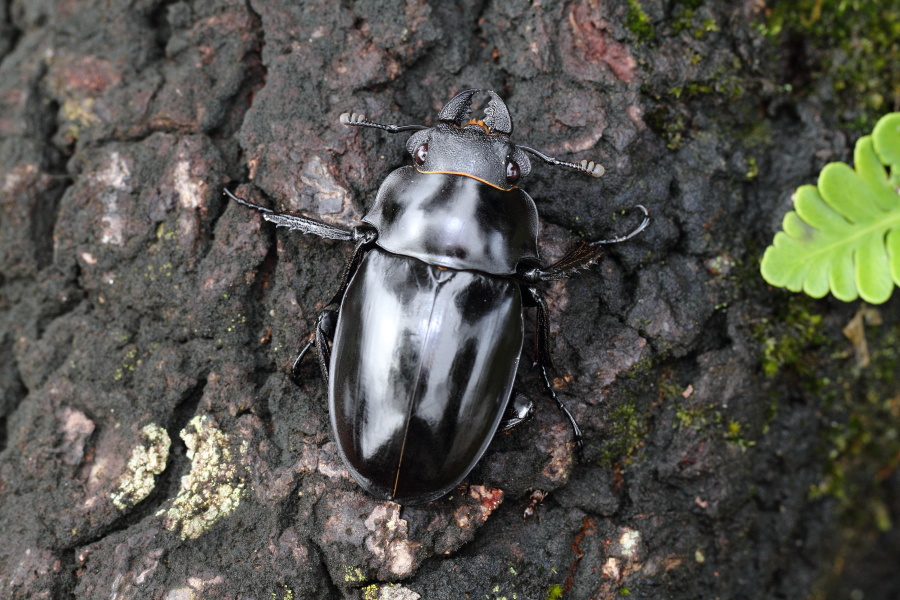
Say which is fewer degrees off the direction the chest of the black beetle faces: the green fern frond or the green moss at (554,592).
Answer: the green fern frond

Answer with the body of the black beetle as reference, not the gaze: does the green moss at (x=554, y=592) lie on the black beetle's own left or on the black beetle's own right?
on the black beetle's own right

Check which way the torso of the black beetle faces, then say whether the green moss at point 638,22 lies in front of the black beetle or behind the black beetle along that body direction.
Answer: in front

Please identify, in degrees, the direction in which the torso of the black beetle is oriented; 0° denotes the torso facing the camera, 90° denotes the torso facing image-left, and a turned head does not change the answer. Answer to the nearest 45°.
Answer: approximately 180°

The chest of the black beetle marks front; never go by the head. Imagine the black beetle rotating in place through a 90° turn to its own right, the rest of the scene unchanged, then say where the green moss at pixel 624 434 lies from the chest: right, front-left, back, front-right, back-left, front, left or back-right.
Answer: front

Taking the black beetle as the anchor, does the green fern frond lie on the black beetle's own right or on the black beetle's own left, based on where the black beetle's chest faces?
on the black beetle's own right
